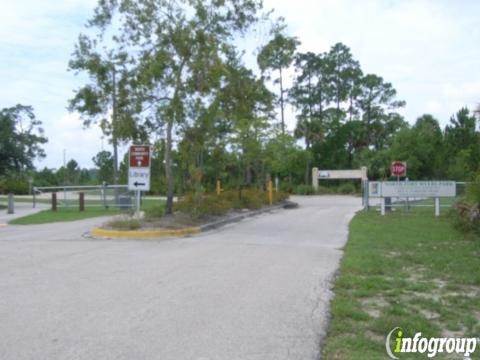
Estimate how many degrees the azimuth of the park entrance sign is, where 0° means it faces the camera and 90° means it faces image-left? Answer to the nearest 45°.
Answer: approximately 0°

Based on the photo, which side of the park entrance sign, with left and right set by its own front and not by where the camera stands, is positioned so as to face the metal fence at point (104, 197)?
right
